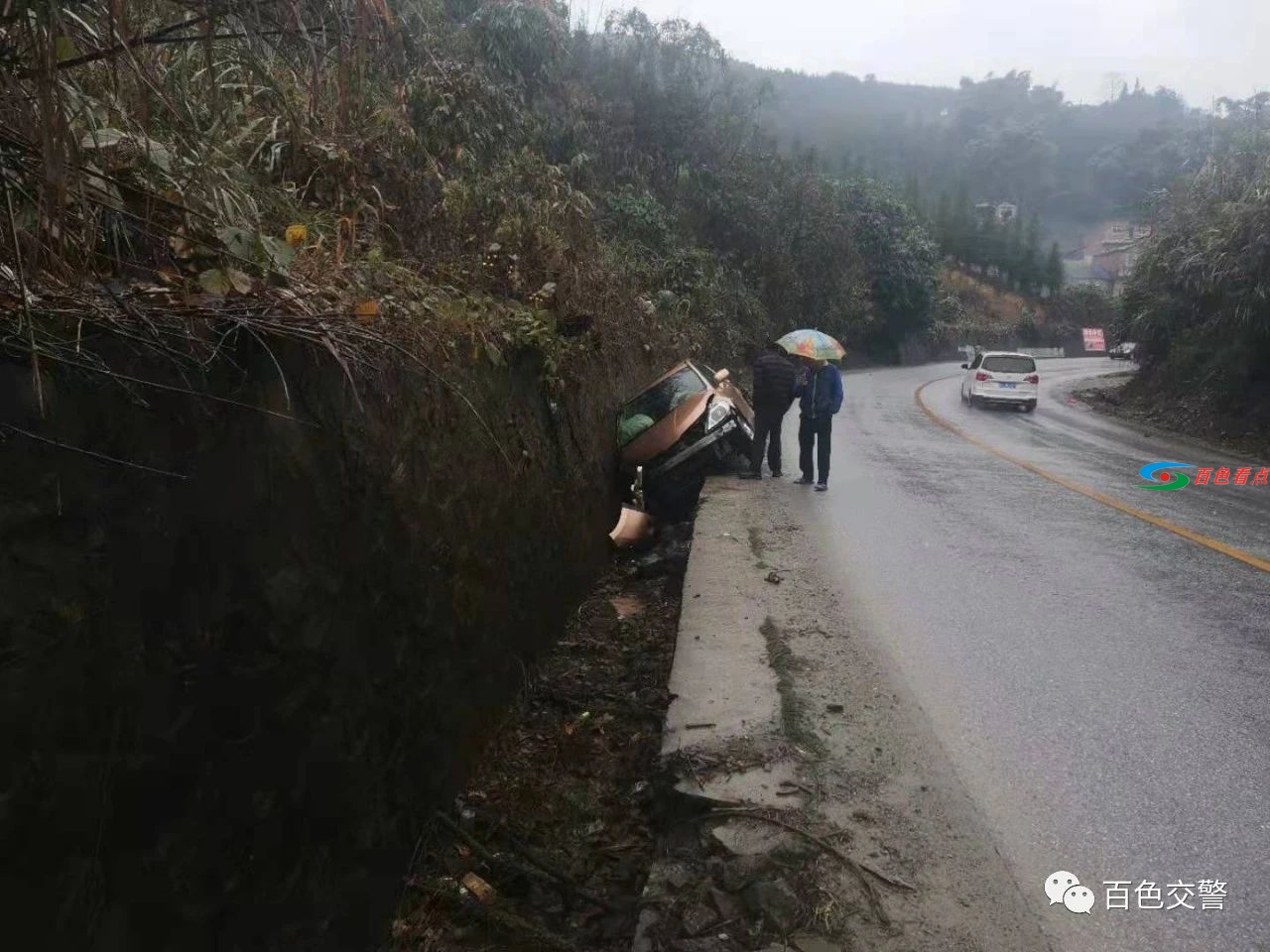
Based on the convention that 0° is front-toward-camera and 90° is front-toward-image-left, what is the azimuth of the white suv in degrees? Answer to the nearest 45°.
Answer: approximately 180°

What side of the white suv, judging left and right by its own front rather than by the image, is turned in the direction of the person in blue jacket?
back

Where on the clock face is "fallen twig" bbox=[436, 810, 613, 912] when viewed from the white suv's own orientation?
The fallen twig is roughly at 6 o'clock from the white suv.

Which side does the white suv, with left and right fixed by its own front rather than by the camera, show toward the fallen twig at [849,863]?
back

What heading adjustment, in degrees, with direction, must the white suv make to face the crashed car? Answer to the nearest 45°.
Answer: approximately 180°

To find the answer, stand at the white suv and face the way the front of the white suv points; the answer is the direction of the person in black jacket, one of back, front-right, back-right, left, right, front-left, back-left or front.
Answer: back
